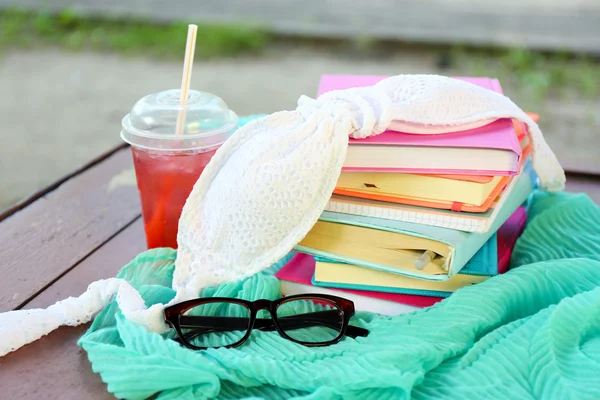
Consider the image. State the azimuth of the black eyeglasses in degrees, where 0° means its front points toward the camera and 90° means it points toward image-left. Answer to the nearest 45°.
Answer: approximately 0°
